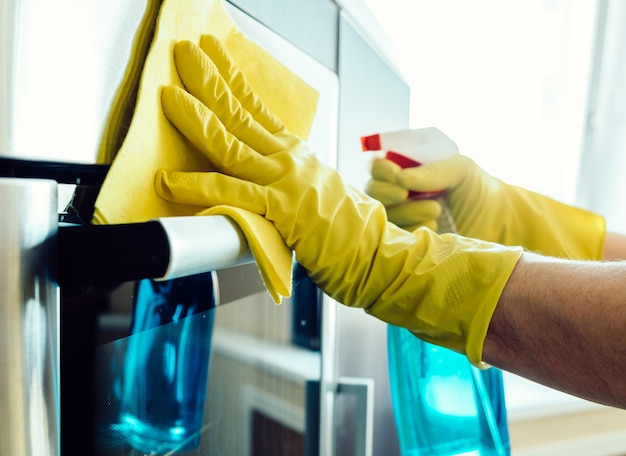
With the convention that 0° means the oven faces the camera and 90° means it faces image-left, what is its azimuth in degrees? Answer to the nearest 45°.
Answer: approximately 315°
